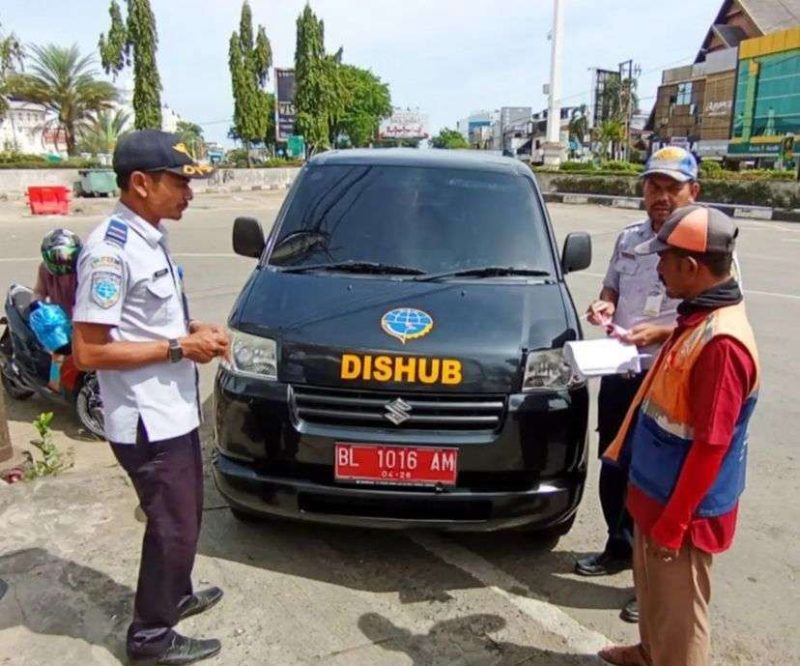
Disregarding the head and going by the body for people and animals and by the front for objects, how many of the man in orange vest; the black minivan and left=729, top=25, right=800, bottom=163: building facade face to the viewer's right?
0

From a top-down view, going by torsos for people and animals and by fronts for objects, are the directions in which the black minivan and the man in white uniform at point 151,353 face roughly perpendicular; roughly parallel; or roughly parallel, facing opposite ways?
roughly perpendicular

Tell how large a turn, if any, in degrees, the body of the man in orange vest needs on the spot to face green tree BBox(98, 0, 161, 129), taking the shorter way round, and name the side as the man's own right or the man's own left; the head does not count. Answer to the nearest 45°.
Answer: approximately 45° to the man's own right

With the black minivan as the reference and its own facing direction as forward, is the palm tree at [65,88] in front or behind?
behind

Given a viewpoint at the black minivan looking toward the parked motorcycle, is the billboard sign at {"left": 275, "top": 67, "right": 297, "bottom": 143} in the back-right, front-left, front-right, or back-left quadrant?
front-right

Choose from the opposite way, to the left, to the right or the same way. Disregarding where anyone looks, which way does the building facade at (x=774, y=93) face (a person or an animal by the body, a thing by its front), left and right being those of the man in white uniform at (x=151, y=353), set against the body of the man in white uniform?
the opposite way

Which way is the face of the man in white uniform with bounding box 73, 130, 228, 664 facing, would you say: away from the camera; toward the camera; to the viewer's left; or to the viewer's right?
to the viewer's right

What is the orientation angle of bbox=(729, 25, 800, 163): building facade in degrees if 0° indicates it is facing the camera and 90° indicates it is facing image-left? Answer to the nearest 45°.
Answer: approximately 45°

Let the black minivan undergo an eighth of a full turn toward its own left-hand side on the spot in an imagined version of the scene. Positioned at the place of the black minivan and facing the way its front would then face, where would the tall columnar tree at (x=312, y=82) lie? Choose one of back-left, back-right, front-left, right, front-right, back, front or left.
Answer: back-left

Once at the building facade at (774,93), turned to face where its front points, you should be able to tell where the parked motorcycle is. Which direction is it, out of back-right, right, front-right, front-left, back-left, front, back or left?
front-left

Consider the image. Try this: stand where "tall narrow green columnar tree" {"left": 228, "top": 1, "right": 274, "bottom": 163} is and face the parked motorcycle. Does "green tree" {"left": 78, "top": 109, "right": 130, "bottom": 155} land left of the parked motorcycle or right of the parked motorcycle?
right

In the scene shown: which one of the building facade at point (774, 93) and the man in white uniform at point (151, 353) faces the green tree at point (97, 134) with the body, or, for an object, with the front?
the building facade

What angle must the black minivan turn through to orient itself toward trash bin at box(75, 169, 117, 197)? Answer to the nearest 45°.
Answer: approximately 135° to its right

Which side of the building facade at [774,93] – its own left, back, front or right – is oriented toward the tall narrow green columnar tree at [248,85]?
front

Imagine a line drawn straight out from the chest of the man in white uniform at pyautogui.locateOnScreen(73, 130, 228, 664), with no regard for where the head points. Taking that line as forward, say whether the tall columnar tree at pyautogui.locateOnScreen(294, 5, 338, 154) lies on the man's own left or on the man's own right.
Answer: on the man's own left

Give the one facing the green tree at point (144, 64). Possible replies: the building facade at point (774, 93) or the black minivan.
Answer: the building facade

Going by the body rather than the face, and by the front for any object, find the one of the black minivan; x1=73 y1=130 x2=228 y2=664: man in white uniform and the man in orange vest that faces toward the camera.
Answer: the black minivan

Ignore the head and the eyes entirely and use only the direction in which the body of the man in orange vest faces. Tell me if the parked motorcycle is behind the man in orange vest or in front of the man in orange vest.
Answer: in front

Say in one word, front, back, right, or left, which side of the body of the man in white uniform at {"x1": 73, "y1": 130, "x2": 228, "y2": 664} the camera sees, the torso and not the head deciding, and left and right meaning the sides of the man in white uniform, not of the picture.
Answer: right

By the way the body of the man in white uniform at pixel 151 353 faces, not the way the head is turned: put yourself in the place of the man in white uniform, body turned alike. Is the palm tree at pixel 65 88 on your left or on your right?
on your left
